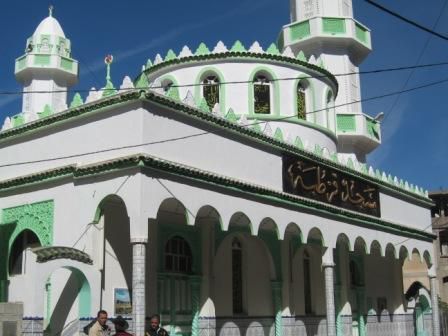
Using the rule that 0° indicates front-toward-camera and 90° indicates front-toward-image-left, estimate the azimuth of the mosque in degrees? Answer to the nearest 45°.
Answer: approximately 315°

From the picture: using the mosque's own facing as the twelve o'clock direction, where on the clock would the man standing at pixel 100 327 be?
The man standing is roughly at 2 o'clock from the mosque.
